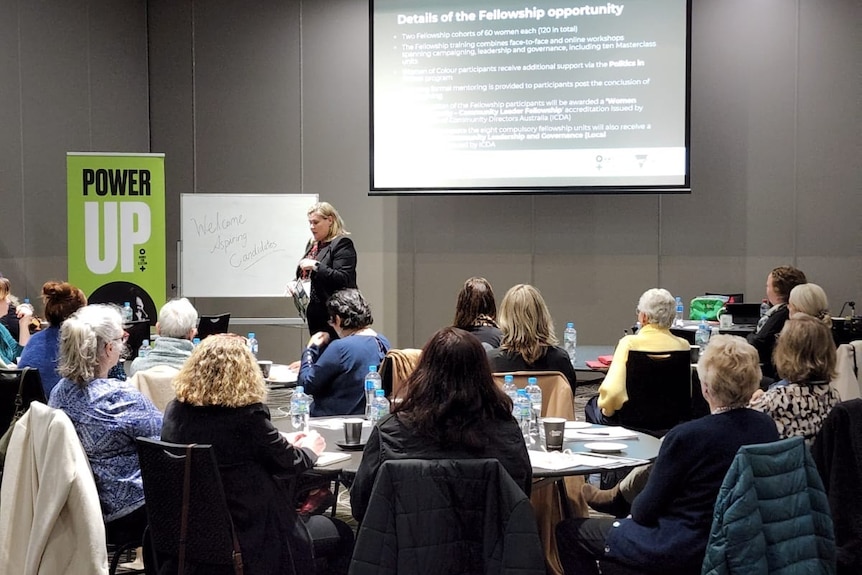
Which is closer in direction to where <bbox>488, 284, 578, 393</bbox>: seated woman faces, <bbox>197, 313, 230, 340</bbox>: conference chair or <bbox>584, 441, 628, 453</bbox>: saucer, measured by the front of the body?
the conference chair

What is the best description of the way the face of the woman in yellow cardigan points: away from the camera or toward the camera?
away from the camera

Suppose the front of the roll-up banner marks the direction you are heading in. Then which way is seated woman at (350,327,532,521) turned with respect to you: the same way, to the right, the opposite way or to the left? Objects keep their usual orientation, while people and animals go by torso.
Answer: the opposite way

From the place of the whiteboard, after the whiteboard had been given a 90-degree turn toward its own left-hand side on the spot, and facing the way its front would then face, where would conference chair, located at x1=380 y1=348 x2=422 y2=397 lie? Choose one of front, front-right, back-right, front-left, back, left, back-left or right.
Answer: right

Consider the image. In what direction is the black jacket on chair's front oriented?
away from the camera

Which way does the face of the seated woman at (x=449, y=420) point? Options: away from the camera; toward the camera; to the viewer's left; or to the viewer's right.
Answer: away from the camera

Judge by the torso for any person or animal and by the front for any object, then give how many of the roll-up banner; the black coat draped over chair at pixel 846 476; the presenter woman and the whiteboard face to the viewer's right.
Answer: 0

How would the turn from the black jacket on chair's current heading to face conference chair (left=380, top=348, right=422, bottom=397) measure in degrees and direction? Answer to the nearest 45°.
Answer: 0° — it already faces it

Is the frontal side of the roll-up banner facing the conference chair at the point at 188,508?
yes

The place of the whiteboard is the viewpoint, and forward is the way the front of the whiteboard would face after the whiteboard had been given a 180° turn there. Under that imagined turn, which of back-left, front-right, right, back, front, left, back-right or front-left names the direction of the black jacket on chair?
back

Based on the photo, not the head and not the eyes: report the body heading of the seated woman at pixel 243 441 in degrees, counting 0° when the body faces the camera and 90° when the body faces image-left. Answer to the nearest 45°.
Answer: approximately 225°

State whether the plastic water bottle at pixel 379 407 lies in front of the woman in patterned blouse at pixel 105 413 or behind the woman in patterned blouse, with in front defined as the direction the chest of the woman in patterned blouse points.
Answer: in front

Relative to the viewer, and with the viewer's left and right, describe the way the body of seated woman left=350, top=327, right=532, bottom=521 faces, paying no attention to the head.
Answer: facing away from the viewer

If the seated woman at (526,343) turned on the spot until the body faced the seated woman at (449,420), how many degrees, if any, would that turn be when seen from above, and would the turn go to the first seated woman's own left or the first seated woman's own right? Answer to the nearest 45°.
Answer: approximately 180°

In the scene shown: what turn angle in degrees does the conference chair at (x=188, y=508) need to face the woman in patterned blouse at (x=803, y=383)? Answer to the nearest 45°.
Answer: approximately 45° to its right
